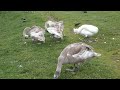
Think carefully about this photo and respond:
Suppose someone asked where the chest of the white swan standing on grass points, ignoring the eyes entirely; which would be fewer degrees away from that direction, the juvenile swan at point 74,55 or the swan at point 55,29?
the swan

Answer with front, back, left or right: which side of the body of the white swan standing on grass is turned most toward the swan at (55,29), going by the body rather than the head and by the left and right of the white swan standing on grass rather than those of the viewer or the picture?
front

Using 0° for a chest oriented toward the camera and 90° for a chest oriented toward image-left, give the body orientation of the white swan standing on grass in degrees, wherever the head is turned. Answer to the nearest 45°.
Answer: approximately 90°

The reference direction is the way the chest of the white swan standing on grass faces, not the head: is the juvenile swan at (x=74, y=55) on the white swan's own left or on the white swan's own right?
on the white swan's own left

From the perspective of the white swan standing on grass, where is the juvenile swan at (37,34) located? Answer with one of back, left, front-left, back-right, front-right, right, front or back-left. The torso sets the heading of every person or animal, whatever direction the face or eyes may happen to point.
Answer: front
